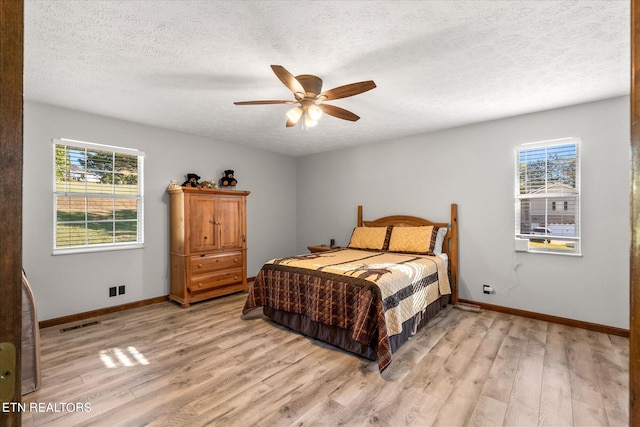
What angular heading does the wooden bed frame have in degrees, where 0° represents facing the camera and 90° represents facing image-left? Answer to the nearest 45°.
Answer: approximately 45°

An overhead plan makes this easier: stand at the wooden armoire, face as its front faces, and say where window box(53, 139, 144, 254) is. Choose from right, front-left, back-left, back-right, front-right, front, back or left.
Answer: back-right

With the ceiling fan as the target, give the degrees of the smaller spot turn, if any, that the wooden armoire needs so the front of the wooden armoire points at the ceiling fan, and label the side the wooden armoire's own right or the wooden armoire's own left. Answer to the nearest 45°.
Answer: approximately 45° to the wooden armoire's own right

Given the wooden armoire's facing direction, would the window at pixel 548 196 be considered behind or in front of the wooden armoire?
in front

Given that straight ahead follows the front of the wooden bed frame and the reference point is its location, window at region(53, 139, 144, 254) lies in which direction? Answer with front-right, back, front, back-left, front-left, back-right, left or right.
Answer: front-right

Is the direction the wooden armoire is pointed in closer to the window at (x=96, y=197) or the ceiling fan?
the ceiling fan

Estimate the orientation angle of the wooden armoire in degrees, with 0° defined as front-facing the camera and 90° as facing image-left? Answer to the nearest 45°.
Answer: approximately 315°

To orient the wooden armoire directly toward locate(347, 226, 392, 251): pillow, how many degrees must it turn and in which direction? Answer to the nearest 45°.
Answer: approximately 45° to its left

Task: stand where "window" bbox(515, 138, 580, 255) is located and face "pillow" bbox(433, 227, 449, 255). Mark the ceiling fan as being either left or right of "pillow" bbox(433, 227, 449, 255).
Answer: left
